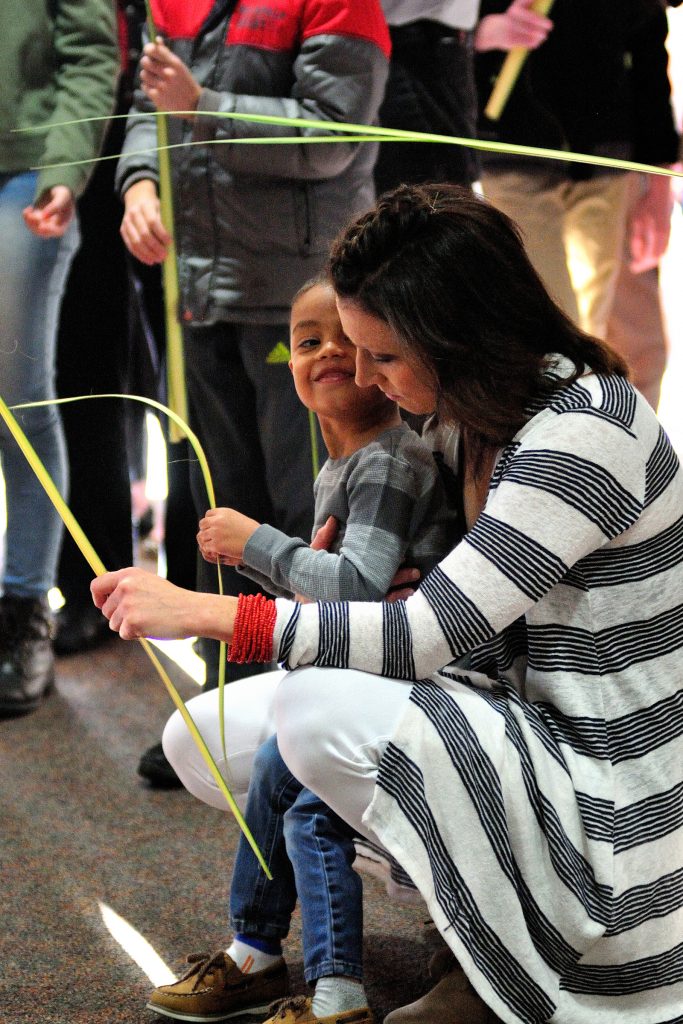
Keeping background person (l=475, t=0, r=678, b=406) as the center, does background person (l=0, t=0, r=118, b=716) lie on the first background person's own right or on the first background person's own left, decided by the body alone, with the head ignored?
on the first background person's own right

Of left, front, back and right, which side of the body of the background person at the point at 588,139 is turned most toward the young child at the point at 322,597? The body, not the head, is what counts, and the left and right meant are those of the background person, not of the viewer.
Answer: front

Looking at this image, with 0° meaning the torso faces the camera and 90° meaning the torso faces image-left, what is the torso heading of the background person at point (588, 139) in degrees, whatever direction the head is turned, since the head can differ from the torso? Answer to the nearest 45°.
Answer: approximately 0°

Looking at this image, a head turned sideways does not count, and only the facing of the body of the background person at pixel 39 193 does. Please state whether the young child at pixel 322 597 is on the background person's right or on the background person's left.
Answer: on the background person's left

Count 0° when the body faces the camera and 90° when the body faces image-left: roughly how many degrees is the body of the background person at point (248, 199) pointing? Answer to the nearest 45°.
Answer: approximately 45°
